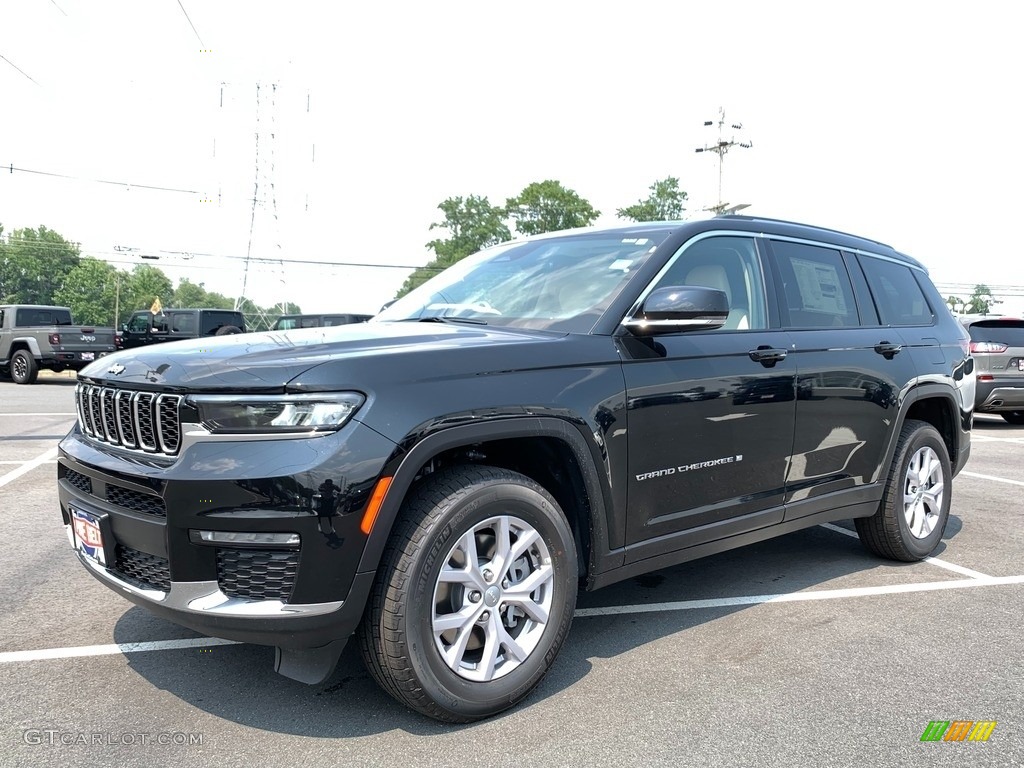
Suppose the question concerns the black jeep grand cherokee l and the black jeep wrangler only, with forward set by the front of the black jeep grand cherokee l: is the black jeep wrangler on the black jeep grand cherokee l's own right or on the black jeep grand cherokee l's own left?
on the black jeep grand cherokee l's own right

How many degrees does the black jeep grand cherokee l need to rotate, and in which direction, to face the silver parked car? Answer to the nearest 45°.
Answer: approximately 180°

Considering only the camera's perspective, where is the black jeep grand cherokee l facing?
facing the viewer and to the left of the viewer
